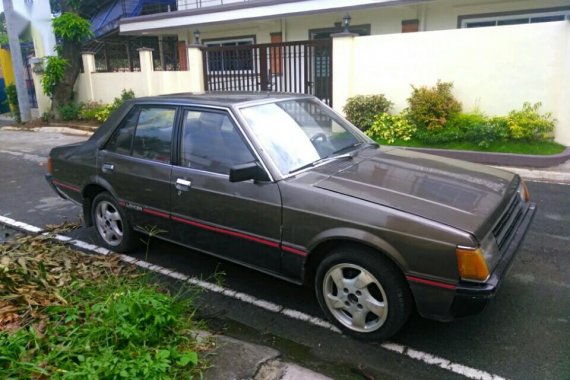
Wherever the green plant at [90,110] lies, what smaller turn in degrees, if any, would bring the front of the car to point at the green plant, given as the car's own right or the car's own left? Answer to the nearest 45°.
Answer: approximately 180°

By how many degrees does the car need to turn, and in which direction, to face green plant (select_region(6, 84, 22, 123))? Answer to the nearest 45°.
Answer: approximately 180°

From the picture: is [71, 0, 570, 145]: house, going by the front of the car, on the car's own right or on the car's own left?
on the car's own left

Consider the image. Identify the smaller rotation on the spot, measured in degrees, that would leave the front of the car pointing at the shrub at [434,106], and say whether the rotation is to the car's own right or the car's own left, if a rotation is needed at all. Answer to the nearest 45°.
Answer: approximately 90° to the car's own left

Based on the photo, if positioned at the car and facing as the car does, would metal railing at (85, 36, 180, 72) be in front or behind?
behind

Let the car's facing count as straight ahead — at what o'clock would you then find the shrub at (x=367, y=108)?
The shrub is roughly at 8 o'clock from the car.

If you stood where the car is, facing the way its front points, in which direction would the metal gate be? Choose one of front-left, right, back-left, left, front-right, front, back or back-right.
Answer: back-left

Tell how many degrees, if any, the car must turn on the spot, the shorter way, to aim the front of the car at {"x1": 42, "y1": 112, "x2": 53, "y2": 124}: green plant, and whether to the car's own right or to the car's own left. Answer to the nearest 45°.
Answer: approximately 180°

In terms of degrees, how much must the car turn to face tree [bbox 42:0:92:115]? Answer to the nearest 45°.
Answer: approximately 180°

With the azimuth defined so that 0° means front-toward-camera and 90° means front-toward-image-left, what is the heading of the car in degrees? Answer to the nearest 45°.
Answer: approximately 315°

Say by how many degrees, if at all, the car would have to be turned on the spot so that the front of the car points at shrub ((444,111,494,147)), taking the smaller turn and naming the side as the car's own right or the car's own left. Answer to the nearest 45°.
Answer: approximately 90° to the car's own left

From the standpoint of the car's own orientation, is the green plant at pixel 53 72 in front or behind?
behind

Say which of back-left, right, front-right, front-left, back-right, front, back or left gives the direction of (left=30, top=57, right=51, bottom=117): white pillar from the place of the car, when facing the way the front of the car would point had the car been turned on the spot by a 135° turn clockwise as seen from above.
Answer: front-right

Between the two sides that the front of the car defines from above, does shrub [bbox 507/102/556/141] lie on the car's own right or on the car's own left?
on the car's own left

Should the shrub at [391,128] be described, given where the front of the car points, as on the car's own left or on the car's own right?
on the car's own left

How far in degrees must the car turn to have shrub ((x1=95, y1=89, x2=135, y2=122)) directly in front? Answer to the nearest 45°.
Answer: approximately 180°
